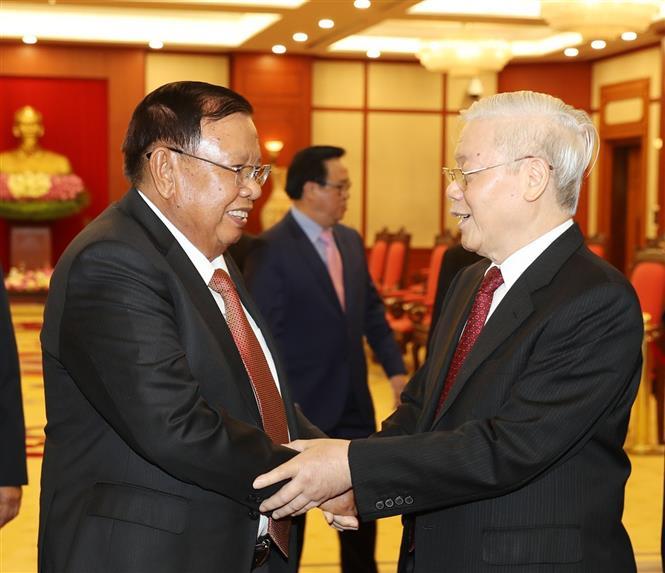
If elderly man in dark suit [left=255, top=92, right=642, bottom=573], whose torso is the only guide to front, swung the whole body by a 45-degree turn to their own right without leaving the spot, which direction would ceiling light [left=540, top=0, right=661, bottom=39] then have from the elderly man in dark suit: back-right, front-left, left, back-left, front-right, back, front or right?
front-right

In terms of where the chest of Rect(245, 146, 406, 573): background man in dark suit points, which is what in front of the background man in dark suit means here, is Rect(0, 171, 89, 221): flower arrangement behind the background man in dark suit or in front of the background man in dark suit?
behind

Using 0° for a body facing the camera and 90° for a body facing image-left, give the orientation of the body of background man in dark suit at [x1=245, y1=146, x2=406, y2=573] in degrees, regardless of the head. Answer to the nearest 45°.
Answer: approximately 315°

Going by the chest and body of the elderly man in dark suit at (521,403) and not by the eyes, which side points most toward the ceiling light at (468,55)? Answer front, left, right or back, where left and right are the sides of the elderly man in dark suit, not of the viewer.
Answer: right

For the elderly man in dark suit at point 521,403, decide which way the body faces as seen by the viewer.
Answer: to the viewer's left

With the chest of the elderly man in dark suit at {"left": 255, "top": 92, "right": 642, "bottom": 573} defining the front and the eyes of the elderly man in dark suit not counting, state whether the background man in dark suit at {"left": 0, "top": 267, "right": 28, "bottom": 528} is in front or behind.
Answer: in front

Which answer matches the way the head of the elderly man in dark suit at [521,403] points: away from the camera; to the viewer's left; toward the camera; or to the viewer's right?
to the viewer's left

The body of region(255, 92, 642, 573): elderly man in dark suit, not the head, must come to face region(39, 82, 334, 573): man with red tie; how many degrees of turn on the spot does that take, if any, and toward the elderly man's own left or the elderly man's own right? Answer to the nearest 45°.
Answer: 0° — they already face them

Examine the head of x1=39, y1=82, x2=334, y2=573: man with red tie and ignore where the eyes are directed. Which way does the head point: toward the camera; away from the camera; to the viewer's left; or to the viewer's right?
to the viewer's right

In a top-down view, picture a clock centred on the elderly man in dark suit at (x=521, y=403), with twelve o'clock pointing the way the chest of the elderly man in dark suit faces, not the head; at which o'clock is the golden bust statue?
The golden bust statue is roughly at 2 o'clock from the elderly man in dark suit.

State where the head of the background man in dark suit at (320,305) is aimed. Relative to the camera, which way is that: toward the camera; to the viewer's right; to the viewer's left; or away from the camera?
to the viewer's right

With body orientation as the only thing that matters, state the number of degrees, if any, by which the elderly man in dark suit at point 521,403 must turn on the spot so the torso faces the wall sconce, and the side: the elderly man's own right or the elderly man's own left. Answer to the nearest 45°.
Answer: approximately 90° to the elderly man's own right

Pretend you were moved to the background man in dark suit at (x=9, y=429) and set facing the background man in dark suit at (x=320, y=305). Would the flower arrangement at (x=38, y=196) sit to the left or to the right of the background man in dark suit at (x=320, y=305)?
left

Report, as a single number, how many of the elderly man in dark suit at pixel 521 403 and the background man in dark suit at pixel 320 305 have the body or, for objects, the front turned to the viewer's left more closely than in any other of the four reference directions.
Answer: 1

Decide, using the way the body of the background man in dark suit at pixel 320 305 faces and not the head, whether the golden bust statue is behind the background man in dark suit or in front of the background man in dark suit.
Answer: behind
